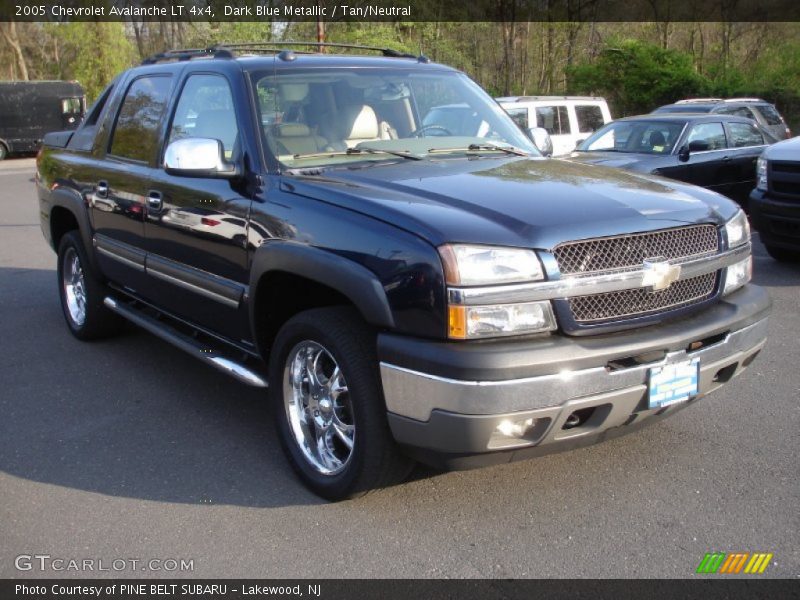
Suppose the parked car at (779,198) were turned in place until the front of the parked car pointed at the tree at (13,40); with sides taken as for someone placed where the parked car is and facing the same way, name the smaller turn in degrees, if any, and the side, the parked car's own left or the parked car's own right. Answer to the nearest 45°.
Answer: approximately 90° to the parked car's own right

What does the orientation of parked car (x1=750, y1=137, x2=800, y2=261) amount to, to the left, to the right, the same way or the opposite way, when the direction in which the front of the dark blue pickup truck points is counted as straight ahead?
to the right

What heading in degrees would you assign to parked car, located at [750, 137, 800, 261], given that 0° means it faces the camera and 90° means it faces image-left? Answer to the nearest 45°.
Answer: approximately 45°

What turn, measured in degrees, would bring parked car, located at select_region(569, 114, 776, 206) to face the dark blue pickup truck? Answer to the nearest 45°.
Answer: approximately 45° to its left

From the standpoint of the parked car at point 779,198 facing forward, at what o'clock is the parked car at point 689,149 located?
the parked car at point 689,149 is roughly at 4 o'clock from the parked car at point 779,198.

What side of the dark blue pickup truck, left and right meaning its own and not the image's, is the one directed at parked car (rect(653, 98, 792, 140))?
left

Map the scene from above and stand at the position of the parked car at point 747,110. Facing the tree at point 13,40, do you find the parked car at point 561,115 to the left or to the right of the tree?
left

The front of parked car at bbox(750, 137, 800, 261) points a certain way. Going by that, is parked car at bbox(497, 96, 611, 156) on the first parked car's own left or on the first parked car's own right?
on the first parked car's own right
